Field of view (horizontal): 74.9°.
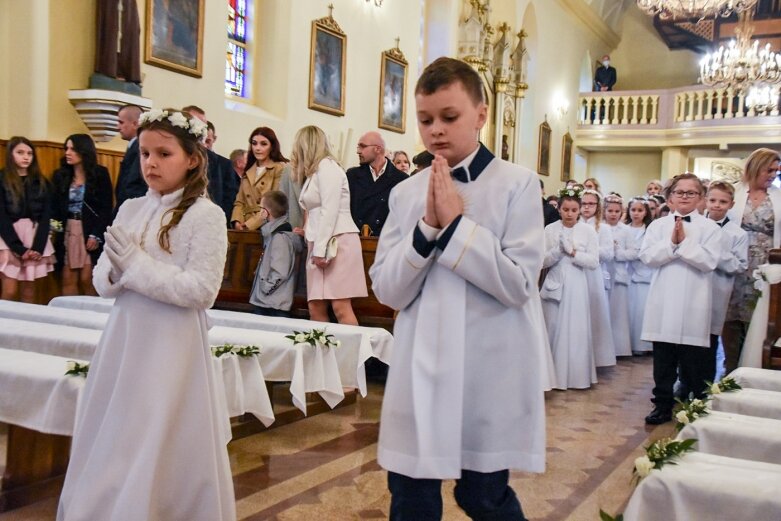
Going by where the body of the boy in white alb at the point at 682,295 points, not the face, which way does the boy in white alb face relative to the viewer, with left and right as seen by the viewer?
facing the viewer

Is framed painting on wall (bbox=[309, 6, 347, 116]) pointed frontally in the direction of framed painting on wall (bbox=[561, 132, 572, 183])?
no

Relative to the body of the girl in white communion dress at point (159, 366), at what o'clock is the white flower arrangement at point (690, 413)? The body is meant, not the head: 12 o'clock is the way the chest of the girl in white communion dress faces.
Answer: The white flower arrangement is roughly at 8 o'clock from the girl in white communion dress.

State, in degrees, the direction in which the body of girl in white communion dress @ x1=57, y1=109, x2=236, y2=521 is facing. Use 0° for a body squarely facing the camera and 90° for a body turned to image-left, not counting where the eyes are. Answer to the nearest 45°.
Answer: approximately 45°

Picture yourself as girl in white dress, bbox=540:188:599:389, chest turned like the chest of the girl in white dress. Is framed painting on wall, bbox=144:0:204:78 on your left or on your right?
on your right

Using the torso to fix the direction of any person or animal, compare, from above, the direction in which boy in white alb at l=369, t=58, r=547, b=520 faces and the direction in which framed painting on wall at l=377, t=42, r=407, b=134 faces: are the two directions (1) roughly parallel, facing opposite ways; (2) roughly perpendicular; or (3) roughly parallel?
roughly perpendicular

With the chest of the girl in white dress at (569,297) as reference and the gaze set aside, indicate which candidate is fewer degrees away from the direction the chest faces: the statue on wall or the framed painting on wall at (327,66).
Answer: the statue on wall

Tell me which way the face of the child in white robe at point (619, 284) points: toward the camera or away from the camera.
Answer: toward the camera

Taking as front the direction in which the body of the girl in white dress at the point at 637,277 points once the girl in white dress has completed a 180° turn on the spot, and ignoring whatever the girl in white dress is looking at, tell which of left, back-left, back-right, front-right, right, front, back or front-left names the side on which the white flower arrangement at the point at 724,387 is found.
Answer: back

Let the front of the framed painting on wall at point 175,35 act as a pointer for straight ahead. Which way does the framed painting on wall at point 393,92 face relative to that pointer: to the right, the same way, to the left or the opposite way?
the same way

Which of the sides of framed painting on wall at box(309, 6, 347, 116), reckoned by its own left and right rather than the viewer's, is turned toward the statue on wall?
right

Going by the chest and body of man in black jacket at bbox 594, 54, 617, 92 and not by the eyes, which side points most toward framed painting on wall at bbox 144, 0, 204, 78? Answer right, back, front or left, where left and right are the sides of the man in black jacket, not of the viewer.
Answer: front

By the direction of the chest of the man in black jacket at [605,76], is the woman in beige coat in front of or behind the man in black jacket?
in front

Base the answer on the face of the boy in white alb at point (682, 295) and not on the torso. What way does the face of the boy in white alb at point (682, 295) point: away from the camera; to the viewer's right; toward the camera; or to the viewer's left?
toward the camera

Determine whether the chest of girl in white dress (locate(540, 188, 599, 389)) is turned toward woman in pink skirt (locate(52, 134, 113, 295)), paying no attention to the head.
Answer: no

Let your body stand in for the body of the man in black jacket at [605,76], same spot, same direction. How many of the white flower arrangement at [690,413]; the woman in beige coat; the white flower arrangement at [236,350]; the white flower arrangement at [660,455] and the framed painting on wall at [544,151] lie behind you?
0

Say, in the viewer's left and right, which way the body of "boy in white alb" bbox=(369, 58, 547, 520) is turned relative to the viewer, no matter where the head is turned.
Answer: facing the viewer and to the left of the viewer
